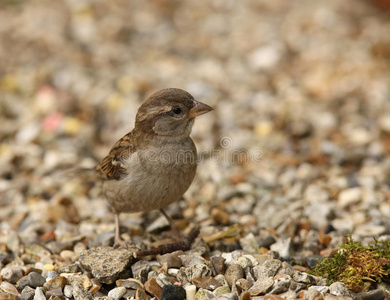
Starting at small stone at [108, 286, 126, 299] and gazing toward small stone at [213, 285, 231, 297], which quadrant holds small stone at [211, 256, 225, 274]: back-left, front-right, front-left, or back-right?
front-left

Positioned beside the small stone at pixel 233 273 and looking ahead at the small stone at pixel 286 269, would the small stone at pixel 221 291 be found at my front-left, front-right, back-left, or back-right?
back-right

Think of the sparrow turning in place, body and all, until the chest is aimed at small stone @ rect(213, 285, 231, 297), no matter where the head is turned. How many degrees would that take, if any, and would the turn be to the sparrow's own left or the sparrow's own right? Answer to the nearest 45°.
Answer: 0° — it already faces it

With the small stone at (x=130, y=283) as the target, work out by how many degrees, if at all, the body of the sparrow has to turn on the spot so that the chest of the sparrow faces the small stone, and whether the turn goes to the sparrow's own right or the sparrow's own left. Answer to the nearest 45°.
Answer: approximately 45° to the sparrow's own right

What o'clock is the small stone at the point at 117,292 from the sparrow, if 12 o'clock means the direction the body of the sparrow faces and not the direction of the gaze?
The small stone is roughly at 2 o'clock from the sparrow.

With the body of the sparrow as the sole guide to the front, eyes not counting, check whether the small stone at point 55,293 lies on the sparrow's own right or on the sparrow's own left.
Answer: on the sparrow's own right

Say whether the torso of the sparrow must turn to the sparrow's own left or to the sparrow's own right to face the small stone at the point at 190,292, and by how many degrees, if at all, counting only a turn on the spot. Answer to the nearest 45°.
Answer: approximately 45° to the sparrow's own right

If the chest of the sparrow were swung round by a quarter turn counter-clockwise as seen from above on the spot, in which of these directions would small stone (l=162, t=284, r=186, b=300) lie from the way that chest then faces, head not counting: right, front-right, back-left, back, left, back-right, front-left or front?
back-right

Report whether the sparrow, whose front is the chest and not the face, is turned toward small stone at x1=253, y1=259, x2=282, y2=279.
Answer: yes

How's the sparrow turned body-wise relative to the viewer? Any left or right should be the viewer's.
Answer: facing the viewer and to the right of the viewer

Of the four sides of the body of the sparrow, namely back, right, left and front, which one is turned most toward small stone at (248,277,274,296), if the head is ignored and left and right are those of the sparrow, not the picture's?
front

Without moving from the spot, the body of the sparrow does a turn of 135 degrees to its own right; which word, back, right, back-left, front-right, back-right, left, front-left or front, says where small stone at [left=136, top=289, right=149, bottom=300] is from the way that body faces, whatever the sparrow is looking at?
left

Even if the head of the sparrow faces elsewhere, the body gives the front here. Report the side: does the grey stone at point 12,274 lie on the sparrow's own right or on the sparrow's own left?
on the sparrow's own right

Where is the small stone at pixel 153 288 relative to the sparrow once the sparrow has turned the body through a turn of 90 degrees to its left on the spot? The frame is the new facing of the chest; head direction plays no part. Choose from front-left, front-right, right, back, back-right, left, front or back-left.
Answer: back-right
